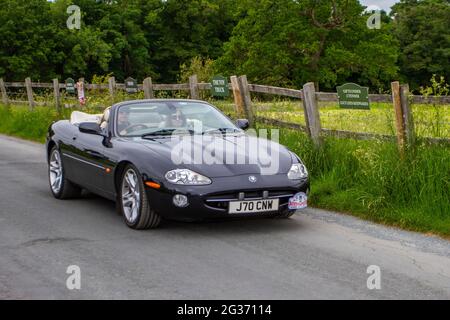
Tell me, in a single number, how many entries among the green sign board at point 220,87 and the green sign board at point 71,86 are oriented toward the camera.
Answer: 2

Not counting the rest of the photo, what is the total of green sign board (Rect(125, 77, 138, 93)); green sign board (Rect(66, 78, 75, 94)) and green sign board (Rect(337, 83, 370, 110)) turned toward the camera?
3

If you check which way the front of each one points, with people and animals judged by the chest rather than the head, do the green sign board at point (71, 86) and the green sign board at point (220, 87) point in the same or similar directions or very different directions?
same or similar directions

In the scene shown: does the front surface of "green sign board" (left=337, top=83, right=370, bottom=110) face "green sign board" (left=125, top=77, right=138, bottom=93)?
no

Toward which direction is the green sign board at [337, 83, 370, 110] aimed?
toward the camera

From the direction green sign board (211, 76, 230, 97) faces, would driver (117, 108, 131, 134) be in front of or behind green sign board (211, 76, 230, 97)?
in front

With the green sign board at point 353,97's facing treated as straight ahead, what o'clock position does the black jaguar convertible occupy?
The black jaguar convertible is roughly at 1 o'clock from the green sign board.

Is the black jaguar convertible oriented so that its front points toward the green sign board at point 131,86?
no

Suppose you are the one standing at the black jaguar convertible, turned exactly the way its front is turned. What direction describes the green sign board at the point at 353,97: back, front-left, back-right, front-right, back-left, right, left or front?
left

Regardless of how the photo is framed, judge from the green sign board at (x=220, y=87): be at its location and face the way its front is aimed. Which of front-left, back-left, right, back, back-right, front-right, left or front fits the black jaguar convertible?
front

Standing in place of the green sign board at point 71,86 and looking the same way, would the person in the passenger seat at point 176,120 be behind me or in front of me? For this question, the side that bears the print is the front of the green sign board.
in front

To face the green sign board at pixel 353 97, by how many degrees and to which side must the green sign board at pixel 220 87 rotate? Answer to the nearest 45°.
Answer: approximately 45° to its left

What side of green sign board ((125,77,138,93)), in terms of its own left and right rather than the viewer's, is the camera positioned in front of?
front

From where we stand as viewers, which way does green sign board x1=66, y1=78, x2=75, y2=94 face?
facing the viewer
